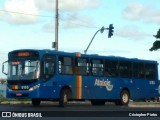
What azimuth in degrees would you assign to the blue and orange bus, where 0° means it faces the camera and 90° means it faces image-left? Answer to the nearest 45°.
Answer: approximately 45°
